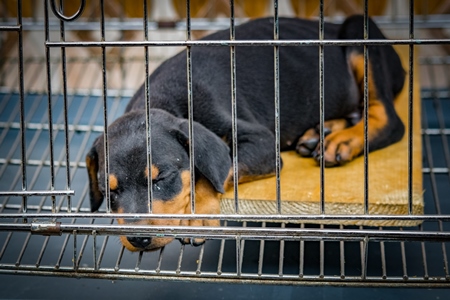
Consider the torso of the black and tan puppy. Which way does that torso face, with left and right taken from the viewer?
facing the viewer and to the left of the viewer
